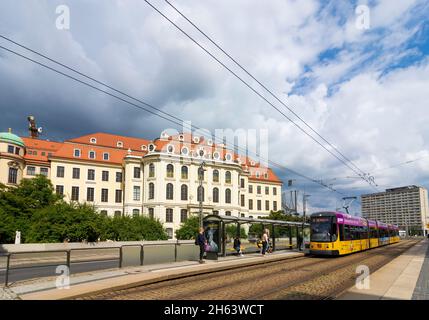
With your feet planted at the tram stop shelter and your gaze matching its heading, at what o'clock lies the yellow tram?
The yellow tram is roughly at 9 o'clock from the tram stop shelter.

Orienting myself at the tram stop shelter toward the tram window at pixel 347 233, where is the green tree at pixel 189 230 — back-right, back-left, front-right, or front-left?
back-left

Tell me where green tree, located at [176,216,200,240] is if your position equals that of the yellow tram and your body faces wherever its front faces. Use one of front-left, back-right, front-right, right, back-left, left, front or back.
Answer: right

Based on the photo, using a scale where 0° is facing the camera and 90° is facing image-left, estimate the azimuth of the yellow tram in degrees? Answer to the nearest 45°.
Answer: approximately 45°

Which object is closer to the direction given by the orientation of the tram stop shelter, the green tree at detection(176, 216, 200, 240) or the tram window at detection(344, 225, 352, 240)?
the tram window

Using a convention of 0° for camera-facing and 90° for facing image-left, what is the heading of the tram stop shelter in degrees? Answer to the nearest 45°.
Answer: approximately 315°

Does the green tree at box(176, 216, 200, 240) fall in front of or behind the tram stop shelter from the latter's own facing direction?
behind

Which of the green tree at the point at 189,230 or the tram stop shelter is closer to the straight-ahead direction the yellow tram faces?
the tram stop shelter

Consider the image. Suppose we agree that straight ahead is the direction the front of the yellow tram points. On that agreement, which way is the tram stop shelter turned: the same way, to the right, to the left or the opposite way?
to the left

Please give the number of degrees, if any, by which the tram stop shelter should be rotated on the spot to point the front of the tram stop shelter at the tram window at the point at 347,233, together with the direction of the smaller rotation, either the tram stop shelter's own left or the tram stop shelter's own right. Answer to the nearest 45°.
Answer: approximately 45° to the tram stop shelter's own left
